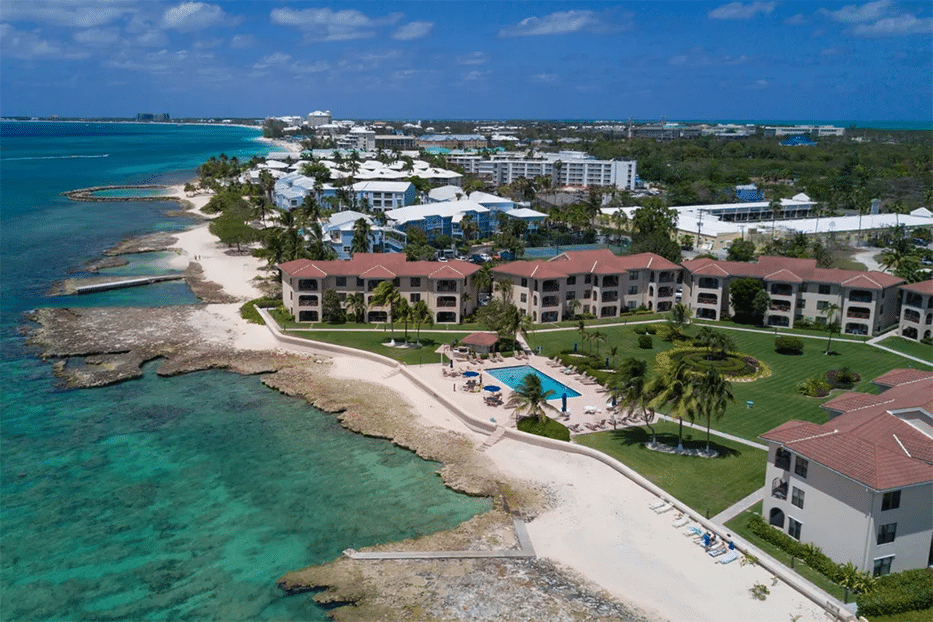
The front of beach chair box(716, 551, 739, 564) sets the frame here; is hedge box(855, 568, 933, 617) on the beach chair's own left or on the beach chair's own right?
on the beach chair's own left

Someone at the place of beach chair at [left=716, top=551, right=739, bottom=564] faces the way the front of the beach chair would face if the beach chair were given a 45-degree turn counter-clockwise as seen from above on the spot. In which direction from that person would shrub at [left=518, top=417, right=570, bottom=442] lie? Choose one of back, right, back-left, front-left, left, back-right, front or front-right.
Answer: back-right

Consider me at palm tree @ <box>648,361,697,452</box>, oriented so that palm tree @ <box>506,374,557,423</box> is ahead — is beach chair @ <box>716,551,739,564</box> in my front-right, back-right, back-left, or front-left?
back-left

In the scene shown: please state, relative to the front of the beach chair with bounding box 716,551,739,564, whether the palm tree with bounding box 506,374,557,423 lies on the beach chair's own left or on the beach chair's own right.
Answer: on the beach chair's own right

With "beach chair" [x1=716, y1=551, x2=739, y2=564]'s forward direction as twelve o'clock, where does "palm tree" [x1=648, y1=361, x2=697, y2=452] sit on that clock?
The palm tree is roughly at 4 o'clock from the beach chair.

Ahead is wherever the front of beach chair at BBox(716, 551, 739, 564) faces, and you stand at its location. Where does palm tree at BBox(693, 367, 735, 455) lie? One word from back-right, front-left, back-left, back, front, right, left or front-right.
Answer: back-right

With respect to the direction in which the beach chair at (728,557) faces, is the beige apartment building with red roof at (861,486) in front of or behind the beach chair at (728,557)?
behind

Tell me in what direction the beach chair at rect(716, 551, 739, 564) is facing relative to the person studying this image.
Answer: facing the viewer and to the left of the viewer

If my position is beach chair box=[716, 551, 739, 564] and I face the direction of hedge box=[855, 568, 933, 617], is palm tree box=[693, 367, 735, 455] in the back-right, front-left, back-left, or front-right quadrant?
back-left
